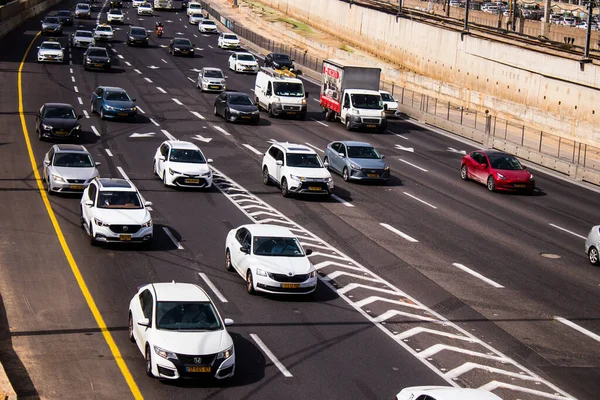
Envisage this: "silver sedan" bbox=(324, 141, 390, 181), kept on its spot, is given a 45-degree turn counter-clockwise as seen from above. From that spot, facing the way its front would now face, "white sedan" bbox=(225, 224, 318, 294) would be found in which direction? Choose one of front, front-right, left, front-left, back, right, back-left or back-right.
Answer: right

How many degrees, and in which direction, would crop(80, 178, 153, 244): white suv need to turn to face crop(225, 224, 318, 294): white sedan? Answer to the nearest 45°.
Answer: approximately 45° to its left

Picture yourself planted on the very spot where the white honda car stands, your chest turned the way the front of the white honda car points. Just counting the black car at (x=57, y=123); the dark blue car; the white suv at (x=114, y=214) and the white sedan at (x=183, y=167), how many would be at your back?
4

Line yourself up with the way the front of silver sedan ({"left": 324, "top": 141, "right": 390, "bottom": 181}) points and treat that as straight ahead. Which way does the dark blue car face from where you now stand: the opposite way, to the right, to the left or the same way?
the same way

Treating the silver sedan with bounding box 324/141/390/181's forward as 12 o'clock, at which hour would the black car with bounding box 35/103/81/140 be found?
The black car is roughly at 5 o'clock from the silver sedan.

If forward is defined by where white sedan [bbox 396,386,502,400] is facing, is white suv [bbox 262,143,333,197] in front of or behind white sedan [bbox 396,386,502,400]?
behind

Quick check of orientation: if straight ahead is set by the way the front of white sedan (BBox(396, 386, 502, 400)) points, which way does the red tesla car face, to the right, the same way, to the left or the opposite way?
the same way

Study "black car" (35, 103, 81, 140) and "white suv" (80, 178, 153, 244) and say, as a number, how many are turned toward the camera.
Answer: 2

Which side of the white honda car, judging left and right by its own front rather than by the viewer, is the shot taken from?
front

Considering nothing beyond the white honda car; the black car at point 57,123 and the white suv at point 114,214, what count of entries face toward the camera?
3

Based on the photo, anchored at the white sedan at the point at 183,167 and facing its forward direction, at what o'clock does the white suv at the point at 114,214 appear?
the white suv at the point at 114,214 is roughly at 2 o'clock from the white sedan at the point at 183,167.

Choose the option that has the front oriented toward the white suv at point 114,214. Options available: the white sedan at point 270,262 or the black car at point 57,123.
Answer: the black car

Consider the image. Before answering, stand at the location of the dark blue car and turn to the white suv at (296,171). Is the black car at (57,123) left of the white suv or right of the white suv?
right

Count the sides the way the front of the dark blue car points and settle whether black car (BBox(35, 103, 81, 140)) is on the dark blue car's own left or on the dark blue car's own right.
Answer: on the dark blue car's own right

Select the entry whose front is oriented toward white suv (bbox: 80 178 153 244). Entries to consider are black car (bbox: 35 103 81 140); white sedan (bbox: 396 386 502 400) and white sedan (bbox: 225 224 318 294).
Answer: the black car

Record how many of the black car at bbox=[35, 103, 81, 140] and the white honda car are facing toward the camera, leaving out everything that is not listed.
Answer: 2

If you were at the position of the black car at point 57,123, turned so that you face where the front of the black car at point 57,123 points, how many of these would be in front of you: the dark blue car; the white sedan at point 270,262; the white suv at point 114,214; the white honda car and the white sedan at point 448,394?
4
